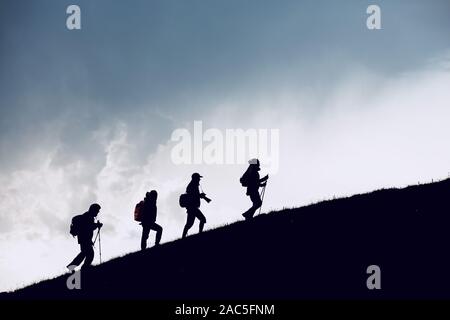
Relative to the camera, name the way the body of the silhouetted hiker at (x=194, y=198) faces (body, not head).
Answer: to the viewer's right

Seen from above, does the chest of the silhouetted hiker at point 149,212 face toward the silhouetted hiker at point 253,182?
yes

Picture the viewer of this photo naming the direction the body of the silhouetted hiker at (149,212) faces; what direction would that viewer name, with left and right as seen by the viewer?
facing to the right of the viewer

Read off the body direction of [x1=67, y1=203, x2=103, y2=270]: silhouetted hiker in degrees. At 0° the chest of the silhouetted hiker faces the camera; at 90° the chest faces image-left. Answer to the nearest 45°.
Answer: approximately 270°

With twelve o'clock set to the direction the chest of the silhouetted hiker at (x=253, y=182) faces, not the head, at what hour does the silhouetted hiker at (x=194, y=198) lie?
the silhouetted hiker at (x=194, y=198) is roughly at 6 o'clock from the silhouetted hiker at (x=253, y=182).

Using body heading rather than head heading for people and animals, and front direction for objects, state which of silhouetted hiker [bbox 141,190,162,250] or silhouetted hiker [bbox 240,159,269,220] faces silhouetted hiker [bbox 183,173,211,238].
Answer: silhouetted hiker [bbox 141,190,162,250]

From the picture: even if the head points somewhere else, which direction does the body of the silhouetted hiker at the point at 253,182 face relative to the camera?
to the viewer's right
